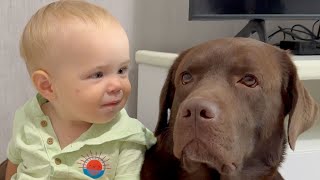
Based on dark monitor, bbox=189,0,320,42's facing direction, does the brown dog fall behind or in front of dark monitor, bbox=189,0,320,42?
in front

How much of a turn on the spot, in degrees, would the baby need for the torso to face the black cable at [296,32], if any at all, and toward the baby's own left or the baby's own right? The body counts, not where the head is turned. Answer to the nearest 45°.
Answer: approximately 135° to the baby's own left

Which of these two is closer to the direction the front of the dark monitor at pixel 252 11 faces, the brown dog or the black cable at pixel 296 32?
the brown dog

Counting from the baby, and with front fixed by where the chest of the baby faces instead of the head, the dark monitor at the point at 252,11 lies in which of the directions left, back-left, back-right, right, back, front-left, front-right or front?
back-left

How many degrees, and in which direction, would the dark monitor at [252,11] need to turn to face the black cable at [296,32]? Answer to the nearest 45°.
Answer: approximately 135° to its left

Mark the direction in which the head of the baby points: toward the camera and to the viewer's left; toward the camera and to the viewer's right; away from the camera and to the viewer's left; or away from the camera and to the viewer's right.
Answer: toward the camera and to the viewer's right

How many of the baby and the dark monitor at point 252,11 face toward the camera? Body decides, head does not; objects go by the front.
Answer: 2

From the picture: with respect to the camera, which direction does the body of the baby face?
toward the camera

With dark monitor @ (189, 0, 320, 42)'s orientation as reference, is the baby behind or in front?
in front

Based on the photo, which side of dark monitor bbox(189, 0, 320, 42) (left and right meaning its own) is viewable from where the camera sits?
front
